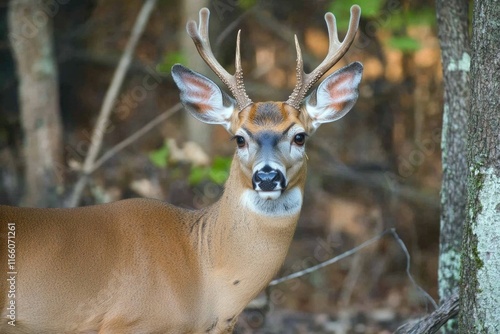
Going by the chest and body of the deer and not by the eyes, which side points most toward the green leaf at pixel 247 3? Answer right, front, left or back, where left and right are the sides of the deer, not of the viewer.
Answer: left

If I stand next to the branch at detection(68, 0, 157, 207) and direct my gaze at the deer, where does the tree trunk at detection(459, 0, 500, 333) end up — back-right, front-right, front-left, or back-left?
front-left

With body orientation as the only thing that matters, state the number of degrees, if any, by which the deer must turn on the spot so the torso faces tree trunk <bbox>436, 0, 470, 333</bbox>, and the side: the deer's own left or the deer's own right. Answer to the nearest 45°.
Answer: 0° — it already faces it

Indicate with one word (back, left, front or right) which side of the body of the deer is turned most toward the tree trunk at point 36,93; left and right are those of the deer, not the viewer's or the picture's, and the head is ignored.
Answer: left

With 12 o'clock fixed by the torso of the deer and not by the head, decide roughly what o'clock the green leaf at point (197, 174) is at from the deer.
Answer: The green leaf is roughly at 9 o'clock from the deer.

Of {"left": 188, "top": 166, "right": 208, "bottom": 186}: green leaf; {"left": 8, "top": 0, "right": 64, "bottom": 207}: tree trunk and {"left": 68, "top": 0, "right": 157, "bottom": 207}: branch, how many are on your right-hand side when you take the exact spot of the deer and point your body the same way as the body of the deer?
0

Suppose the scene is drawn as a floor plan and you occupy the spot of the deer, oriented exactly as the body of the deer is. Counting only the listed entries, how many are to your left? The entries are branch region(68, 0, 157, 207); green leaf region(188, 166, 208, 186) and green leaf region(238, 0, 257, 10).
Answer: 3

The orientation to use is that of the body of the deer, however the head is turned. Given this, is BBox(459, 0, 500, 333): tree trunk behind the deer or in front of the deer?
in front

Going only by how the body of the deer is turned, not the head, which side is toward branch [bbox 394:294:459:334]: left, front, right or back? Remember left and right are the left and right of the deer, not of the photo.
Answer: front

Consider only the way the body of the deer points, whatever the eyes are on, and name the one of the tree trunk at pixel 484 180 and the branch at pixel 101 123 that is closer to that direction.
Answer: the tree trunk

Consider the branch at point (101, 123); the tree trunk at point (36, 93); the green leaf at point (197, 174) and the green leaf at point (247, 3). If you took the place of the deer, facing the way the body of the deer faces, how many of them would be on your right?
0

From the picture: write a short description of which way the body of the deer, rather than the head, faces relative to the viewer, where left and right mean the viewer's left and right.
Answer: facing to the right of the viewer
